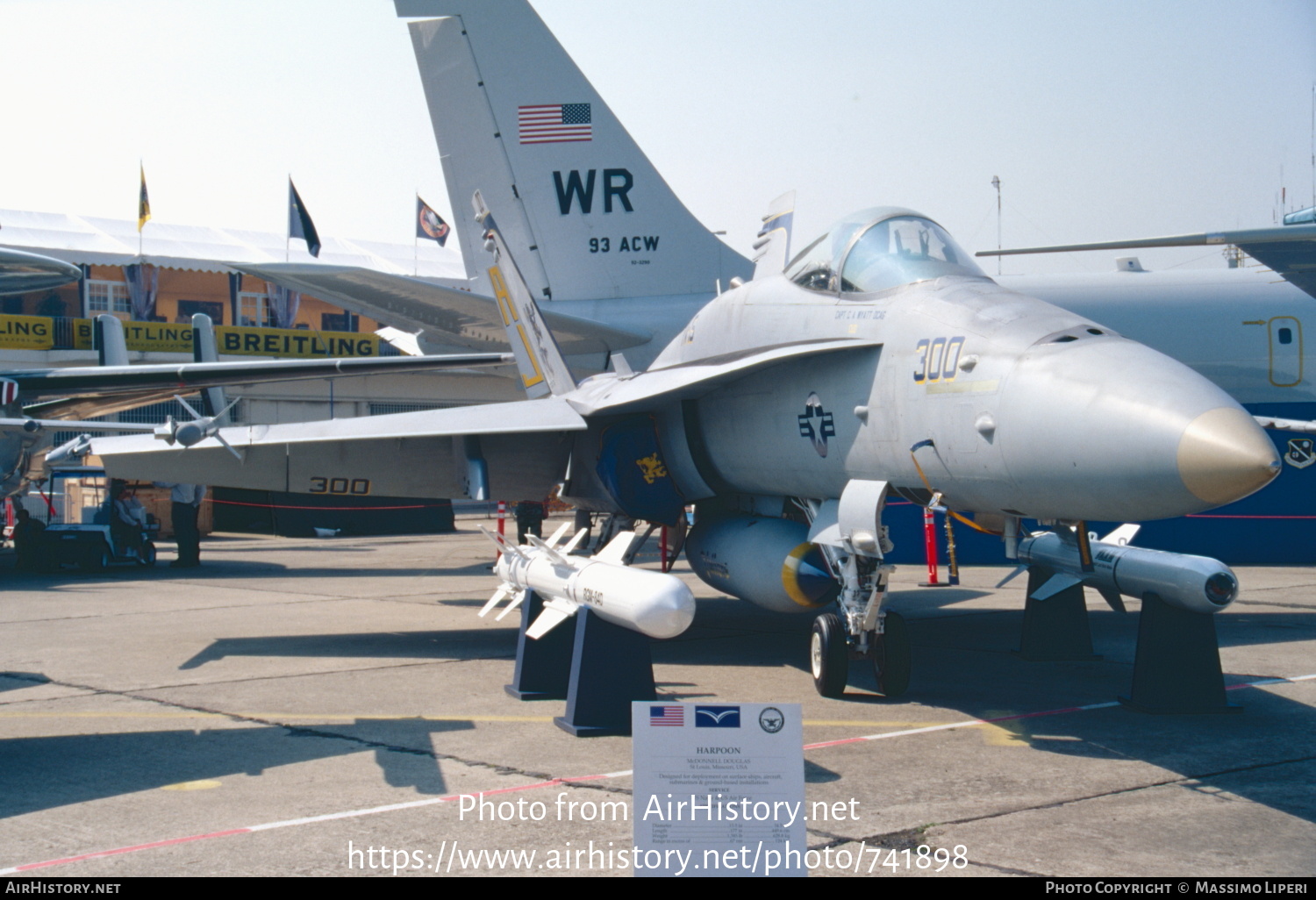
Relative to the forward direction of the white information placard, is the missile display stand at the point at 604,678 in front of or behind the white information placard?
behind

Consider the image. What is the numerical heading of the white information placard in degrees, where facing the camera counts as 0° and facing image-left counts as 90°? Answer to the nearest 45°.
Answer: approximately 0°
